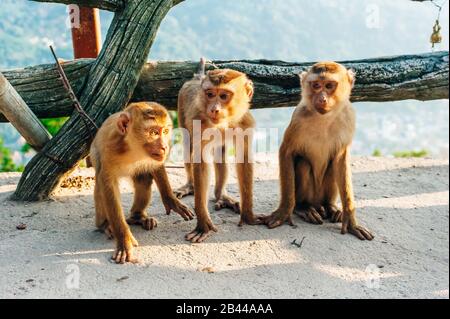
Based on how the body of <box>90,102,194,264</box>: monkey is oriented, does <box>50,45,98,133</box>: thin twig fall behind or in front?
behind

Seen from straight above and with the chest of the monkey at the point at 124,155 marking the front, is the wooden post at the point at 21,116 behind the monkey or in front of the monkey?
behind

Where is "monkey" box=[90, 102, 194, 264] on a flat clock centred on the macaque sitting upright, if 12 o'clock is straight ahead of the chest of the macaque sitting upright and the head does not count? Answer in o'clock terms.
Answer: The monkey is roughly at 2 o'clock from the macaque sitting upright.

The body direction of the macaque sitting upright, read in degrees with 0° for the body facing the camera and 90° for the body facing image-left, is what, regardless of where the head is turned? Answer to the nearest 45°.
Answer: approximately 0°

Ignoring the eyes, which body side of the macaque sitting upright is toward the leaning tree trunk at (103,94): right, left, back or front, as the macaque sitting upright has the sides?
right

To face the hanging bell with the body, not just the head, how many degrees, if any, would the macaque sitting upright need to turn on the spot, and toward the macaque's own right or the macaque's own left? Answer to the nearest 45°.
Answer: approximately 135° to the macaque's own left

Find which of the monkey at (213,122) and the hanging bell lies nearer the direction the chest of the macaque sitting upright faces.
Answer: the monkey

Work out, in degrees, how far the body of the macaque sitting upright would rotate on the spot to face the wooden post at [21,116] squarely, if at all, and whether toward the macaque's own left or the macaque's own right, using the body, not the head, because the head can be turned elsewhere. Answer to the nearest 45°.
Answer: approximately 90° to the macaque's own right

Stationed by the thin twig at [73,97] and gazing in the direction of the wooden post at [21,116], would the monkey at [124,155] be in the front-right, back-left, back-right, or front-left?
back-left

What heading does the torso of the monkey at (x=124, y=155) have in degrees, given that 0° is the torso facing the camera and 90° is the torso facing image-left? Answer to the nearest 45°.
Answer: approximately 315°
